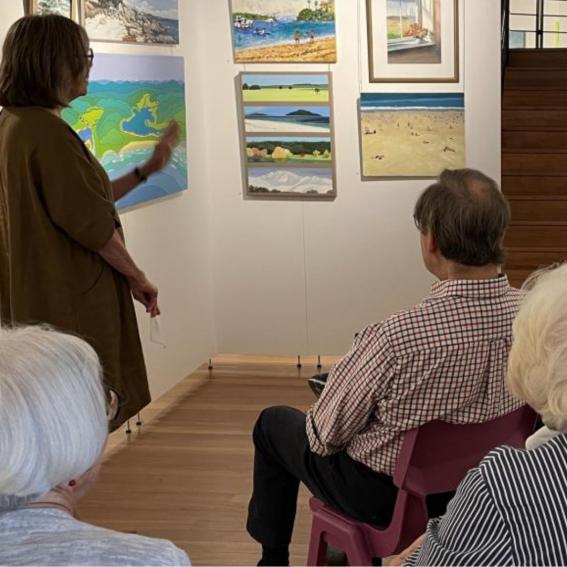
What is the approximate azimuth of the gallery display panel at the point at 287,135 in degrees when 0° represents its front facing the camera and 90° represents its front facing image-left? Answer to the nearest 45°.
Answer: approximately 0°

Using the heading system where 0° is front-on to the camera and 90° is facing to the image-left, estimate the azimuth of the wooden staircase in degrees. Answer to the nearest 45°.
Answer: approximately 0°

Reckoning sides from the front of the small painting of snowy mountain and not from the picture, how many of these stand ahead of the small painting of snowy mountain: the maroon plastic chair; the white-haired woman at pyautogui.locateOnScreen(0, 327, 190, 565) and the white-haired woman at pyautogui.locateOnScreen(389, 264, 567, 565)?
3

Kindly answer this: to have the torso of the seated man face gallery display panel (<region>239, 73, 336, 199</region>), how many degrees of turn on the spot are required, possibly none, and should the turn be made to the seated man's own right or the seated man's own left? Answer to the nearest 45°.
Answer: approximately 45° to the seated man's own right

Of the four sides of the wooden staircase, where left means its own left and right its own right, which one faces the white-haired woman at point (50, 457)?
front

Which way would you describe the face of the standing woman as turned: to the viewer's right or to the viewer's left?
to the viewer's right

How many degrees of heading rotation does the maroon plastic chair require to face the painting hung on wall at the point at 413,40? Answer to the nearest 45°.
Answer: approximately 45° to its right

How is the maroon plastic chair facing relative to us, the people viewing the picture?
facing away from the viewer and to the left of the viewer

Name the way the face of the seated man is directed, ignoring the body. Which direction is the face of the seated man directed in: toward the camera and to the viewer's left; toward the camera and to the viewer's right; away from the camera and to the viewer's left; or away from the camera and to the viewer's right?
away from the camera and to the viewer's left

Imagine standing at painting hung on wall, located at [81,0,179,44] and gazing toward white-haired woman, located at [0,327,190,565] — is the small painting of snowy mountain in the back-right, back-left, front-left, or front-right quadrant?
back-left
